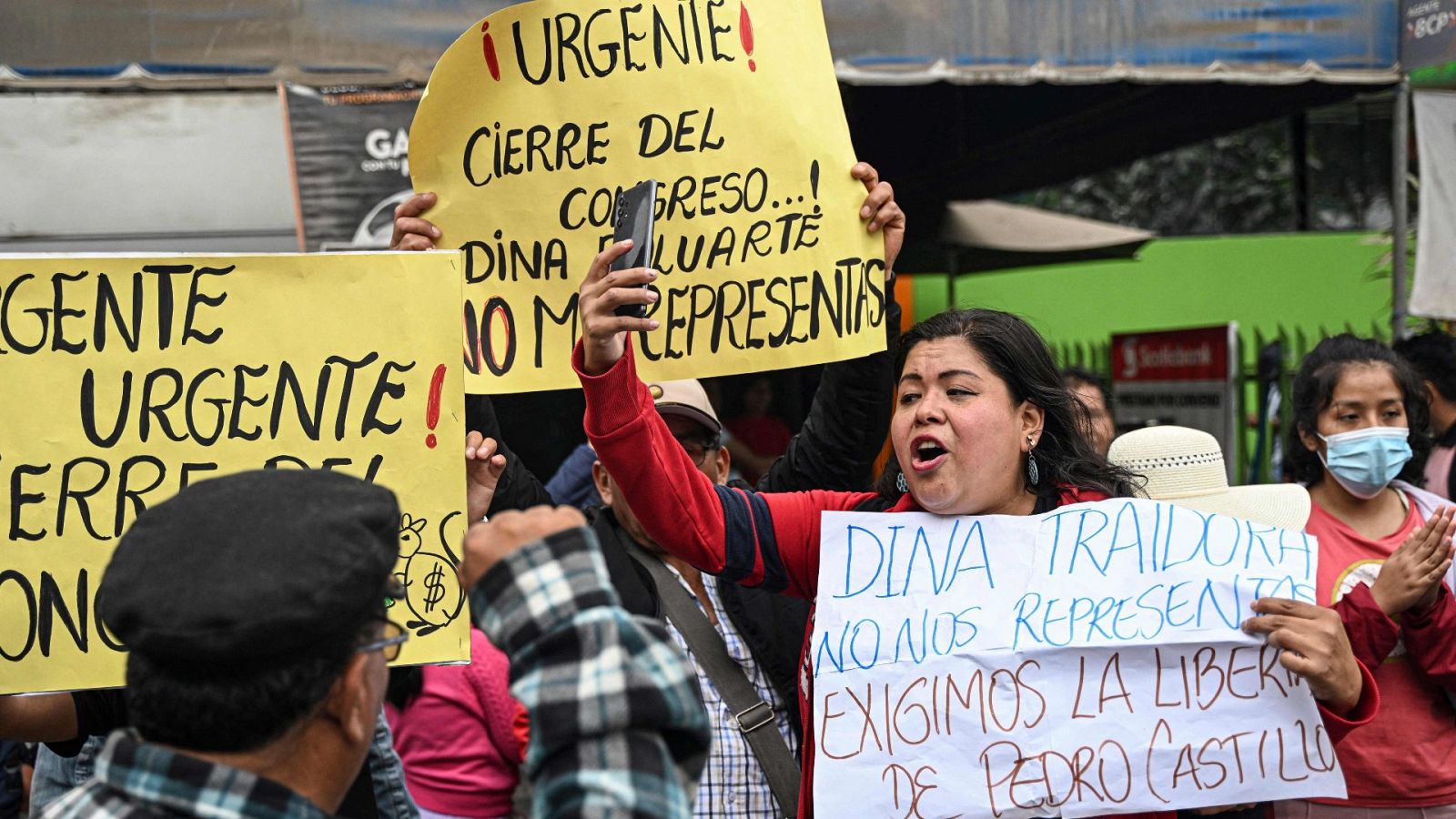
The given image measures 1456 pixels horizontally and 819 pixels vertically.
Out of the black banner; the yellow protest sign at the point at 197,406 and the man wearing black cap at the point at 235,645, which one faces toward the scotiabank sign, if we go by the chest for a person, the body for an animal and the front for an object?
the man wearing black cap

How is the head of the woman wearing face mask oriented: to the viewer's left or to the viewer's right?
to the viewer's left

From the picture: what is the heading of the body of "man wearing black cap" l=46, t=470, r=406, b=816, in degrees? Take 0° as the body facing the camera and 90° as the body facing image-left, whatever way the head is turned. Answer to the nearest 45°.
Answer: approximately 225°

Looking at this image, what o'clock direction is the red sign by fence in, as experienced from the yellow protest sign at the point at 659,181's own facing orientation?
The red sign by fence is roughly at 7 o'clock from the yellow protest sign.

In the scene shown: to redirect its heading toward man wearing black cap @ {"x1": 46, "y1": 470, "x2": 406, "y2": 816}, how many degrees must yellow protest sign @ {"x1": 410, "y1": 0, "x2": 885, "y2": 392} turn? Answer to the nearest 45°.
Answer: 0° — it already faces them

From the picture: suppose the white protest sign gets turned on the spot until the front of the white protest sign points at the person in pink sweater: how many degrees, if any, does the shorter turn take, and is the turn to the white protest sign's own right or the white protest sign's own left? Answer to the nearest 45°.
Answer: approximately 90° to the white protest sign's own right

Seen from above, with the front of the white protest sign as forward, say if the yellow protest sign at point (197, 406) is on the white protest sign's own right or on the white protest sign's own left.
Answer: on the white protest sign's own right

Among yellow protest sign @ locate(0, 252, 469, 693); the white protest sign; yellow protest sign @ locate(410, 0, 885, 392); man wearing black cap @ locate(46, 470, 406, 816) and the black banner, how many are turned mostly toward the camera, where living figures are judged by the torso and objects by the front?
4

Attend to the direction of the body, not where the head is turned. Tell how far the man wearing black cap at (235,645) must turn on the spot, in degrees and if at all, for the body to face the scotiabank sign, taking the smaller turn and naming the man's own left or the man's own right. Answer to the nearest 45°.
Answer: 0° — they already face it

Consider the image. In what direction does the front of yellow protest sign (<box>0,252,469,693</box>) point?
toward the camera

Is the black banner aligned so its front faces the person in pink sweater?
yes

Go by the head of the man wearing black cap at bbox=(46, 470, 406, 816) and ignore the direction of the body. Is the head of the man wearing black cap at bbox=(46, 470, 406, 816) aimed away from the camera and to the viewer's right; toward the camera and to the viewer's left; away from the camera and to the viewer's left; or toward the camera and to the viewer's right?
away from the camera and to the viewer's right

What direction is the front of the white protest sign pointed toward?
toward the camera
